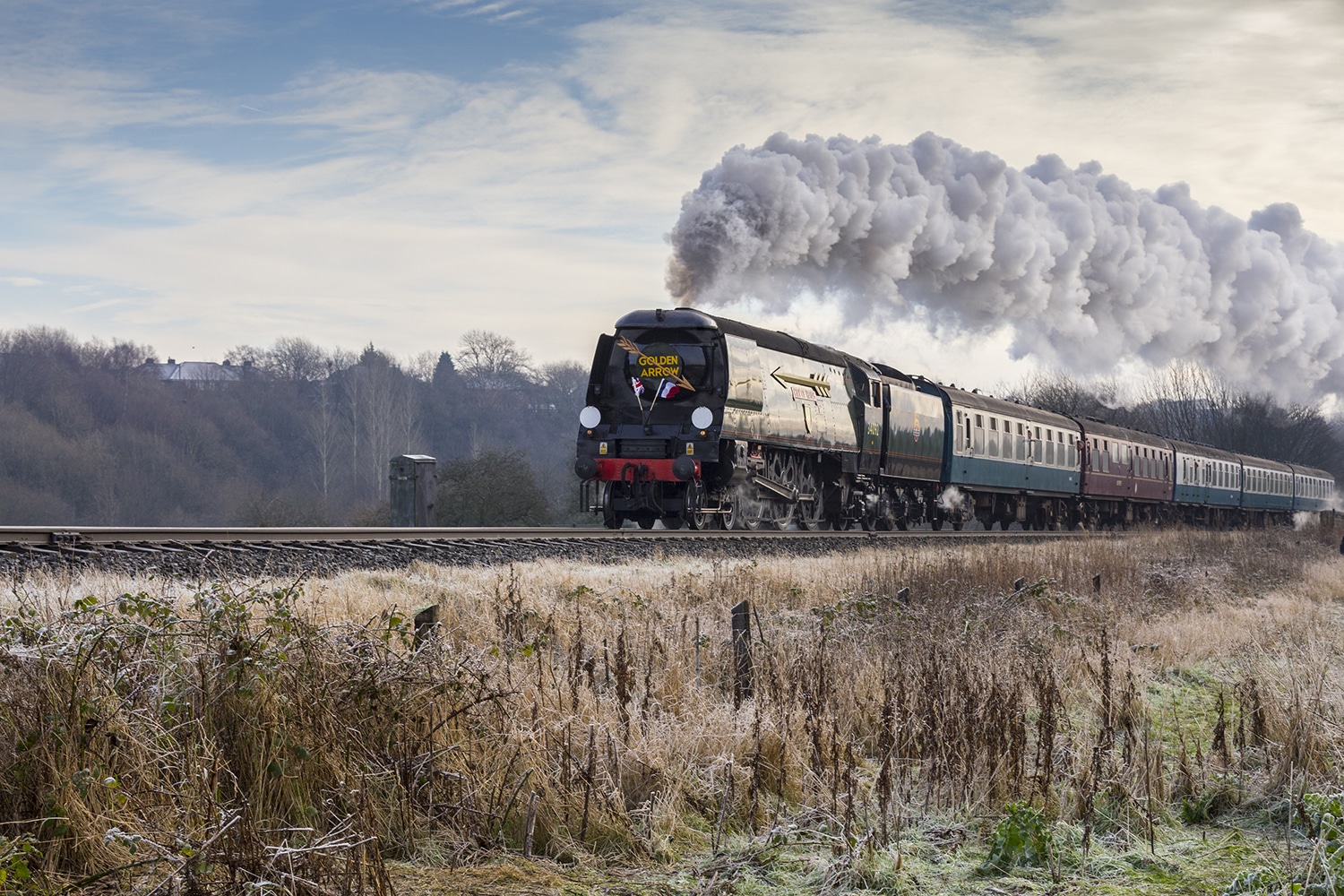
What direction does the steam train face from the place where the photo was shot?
facing the viewer and to the left of the viewer

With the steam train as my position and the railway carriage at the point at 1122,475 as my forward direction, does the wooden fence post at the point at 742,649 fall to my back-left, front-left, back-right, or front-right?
back-right

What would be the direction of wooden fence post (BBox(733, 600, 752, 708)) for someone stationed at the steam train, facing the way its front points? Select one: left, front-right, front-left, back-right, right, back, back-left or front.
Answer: front-left
